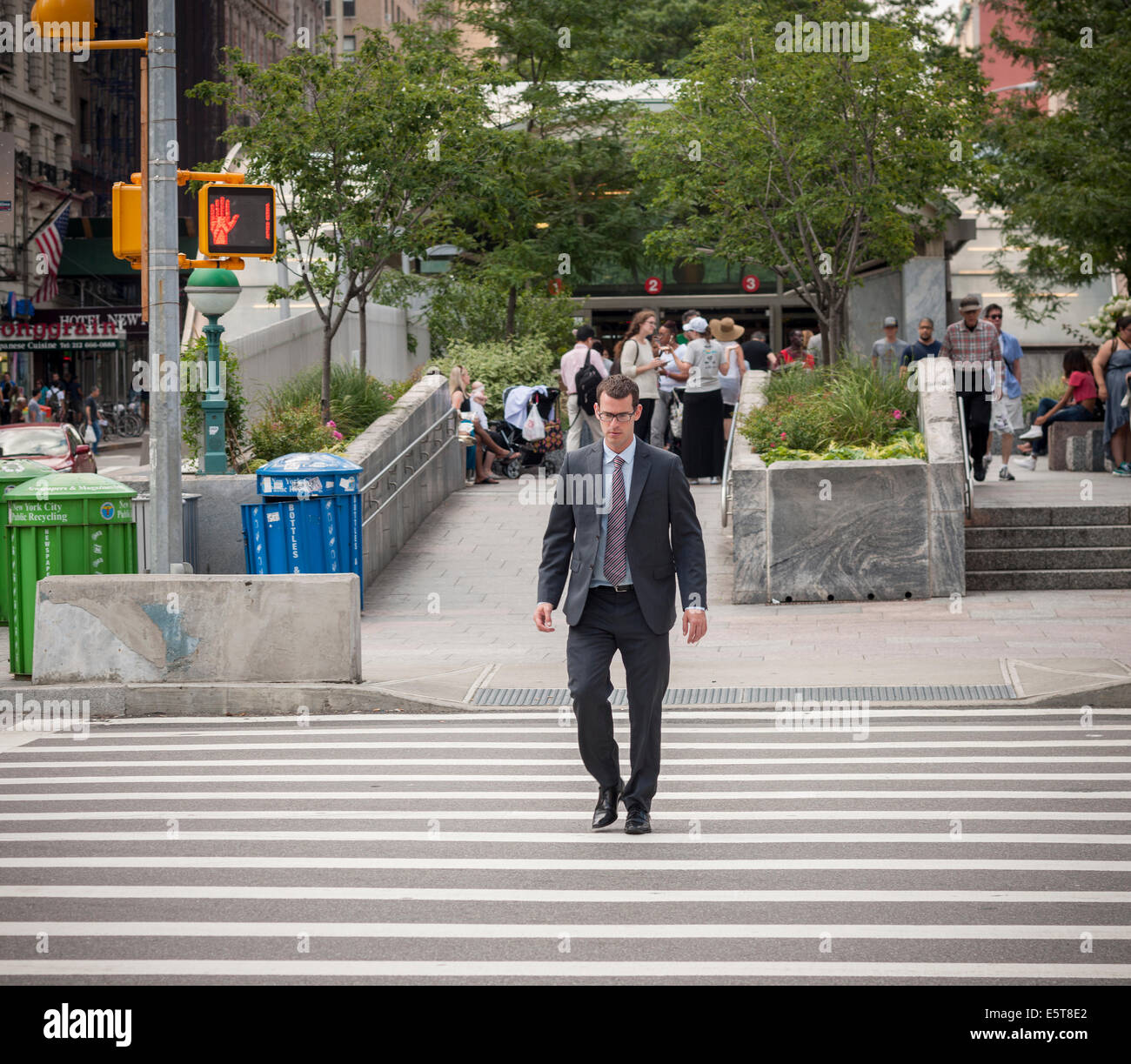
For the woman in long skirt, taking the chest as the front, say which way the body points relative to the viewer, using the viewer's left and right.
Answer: facing away from the viewer and to the left of the viewer

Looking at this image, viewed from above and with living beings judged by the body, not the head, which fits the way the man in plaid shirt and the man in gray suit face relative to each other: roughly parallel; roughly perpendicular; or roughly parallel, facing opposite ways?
roughly parallel

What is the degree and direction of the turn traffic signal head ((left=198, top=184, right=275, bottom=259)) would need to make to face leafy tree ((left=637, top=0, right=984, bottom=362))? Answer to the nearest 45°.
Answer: approximately 135° to its left

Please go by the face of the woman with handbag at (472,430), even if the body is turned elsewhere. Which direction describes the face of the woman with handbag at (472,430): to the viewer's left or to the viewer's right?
to the viewer's right

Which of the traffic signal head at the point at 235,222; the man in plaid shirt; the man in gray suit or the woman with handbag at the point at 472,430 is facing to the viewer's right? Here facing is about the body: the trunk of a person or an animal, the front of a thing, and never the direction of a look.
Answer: the woman with handbag

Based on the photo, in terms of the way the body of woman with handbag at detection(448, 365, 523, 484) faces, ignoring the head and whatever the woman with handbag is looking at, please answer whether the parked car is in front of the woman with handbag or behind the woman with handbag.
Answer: behind

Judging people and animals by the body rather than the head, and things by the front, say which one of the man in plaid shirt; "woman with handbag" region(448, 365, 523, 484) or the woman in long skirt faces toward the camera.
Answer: the man in plaid shirt

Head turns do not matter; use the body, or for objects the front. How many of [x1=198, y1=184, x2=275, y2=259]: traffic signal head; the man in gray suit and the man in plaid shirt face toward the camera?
3

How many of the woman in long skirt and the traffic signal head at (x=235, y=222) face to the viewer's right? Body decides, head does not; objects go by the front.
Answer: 0

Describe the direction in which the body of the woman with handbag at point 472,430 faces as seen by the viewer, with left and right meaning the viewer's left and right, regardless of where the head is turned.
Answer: facing to the right of the viewer

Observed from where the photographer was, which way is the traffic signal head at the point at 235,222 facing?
facing the viewer

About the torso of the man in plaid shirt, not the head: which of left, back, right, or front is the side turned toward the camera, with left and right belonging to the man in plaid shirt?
front
